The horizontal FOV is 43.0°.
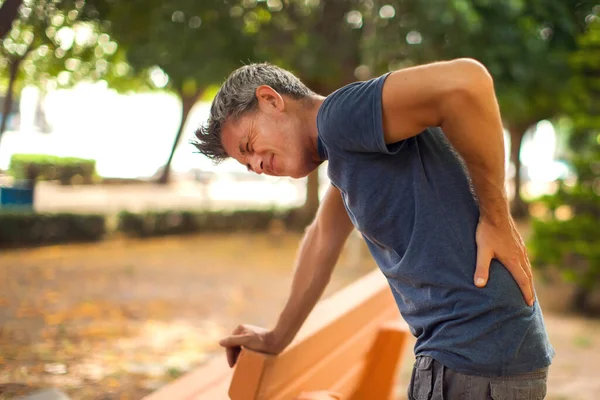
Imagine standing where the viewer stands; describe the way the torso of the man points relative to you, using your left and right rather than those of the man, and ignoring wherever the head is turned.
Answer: facing to the left of the viewer

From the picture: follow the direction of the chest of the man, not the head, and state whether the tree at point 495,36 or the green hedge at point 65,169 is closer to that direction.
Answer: the green hedge

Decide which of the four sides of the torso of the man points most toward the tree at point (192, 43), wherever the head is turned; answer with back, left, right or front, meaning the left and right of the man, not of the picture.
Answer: right

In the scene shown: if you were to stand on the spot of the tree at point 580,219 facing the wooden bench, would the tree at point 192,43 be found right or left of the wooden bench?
right

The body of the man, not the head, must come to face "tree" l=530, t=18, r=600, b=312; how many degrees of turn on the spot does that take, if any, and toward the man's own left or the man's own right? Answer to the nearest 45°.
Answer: approximately 90° to the man's own right

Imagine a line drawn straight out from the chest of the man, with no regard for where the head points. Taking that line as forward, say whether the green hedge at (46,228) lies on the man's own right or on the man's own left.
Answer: on the man's own right

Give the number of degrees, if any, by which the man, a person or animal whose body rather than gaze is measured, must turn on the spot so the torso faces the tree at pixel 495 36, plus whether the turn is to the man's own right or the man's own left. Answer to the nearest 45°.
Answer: approximately 90° to the man's own right
